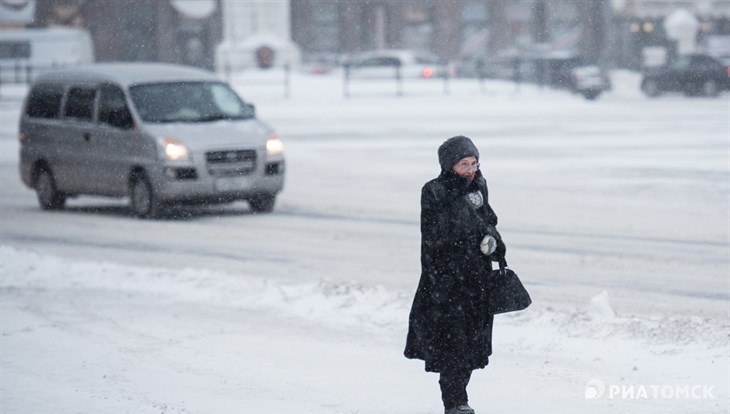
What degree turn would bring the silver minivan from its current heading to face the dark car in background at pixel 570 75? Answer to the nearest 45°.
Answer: approximately 90° to its left

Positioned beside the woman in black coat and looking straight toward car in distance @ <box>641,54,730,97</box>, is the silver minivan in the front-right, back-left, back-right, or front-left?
front-left

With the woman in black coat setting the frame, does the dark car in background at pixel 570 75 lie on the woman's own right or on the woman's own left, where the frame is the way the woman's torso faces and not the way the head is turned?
on the woman's own left

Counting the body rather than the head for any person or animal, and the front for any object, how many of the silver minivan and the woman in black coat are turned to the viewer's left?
0

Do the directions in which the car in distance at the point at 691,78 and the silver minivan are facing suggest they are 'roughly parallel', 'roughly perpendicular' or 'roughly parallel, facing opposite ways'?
roughly parallel, facing opposite ways

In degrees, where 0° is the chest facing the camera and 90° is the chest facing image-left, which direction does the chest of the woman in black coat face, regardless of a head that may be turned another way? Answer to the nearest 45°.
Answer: approximately 315°

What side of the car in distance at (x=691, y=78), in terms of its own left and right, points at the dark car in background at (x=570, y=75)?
front

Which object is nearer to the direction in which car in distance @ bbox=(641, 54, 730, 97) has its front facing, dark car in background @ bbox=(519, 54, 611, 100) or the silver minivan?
the dark car in background

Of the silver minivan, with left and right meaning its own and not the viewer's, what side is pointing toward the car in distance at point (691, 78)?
left

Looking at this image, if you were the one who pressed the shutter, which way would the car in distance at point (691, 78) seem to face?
facing to the left of the viewer
